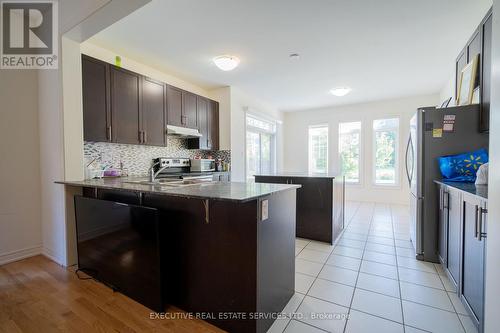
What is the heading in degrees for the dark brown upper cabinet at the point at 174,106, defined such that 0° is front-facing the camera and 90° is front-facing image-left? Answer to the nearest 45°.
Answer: approximately 315°

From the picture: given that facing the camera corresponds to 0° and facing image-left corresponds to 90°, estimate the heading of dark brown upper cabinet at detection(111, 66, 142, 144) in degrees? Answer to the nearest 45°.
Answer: approximately 315°

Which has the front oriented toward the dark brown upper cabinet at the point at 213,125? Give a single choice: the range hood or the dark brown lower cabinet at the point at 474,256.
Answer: the dark brown lower cabinet

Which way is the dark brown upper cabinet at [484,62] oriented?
to the viewer's left

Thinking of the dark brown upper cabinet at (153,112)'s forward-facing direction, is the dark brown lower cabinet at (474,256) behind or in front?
in front

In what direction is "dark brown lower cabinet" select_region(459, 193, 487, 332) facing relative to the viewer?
to the viewer's left

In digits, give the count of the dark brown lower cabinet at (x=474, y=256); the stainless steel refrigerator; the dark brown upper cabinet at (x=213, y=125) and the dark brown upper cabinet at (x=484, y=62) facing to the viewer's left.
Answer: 3

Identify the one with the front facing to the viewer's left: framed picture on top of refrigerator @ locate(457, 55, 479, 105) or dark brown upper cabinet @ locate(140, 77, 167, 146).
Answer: the framed picture on top of refrigerator

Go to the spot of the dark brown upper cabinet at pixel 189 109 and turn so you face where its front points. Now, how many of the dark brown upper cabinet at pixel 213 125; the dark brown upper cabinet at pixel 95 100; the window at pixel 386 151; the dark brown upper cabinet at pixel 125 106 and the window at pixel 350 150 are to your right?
2

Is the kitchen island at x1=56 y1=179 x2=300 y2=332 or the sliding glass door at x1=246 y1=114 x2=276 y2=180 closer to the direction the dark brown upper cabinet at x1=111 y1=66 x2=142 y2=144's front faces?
the kitchen island

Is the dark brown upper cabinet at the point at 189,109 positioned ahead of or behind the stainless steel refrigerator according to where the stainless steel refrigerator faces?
ahead

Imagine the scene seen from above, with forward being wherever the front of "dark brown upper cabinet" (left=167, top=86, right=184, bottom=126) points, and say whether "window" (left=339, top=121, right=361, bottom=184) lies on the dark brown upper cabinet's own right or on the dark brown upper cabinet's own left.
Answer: on the dark brown upper cabinet's own left

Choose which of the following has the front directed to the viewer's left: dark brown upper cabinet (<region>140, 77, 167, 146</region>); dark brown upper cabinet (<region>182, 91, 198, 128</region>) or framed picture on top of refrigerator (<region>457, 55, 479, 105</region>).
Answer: the framed picture on top of refrigerator

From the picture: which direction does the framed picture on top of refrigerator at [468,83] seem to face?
to the viewer's left
